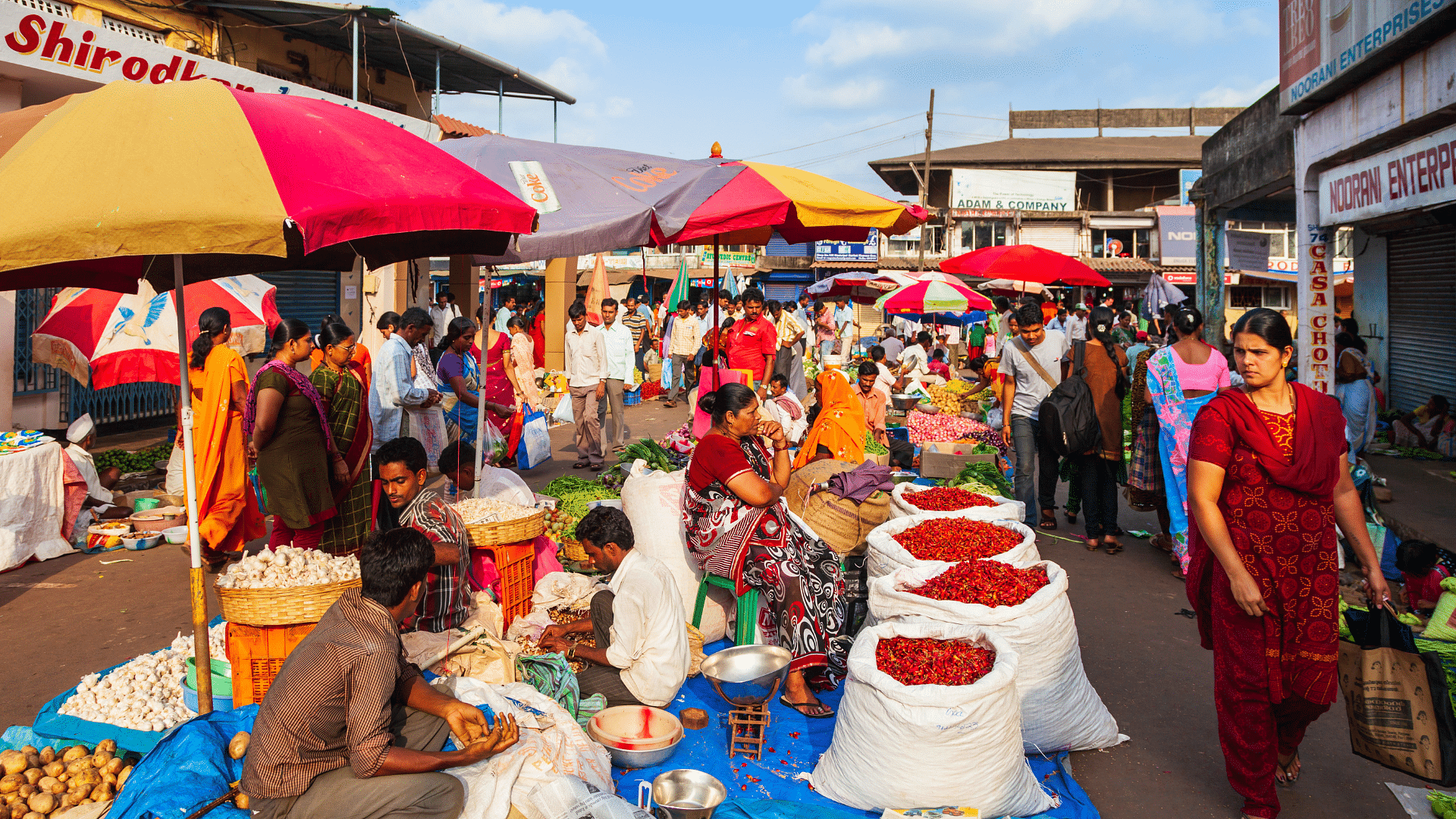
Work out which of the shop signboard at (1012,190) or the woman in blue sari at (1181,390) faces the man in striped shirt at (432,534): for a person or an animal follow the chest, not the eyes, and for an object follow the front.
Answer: the shop signboard

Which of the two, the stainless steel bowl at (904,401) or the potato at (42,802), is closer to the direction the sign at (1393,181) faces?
the potato

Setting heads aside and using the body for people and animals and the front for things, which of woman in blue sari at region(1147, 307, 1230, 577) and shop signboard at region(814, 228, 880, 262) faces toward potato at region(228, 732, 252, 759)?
the shop signboard

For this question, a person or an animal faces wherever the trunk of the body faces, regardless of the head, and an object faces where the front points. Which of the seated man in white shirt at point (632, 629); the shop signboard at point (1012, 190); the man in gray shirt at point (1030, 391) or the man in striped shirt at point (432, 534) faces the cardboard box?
the shop signboard

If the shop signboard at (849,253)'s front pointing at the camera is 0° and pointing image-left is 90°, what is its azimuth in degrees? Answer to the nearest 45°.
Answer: approximately 0°

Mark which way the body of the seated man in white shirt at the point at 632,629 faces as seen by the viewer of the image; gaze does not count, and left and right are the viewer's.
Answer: facing to the left of the viewer

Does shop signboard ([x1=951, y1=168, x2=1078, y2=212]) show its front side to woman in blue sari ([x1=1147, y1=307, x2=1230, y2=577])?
yes

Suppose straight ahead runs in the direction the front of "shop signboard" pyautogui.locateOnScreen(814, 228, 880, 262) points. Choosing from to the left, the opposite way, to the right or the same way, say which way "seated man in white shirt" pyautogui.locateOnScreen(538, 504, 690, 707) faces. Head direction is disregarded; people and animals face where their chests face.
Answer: to the right

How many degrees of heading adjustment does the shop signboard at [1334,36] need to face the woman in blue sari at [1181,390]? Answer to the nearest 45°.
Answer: approximately 45° to its left
